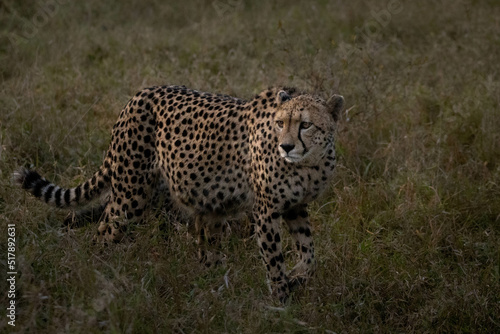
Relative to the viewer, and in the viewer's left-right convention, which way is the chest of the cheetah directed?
facing the viewer and to the right of the viewer
